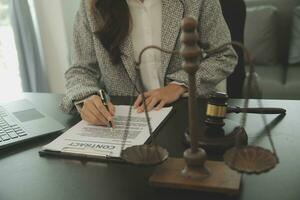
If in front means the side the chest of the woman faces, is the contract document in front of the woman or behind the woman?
in front

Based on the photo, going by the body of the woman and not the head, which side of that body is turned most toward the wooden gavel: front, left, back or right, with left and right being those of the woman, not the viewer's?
front

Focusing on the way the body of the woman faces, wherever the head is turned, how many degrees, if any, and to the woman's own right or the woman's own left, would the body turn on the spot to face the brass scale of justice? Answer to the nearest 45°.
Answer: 0° — they already face it

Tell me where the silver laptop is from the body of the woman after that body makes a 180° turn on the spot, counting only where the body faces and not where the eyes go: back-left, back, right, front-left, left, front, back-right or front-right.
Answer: back-left

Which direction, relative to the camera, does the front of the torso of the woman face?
toward the camera
